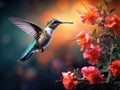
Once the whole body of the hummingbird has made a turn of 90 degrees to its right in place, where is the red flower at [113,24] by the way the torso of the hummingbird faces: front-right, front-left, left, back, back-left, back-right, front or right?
front-left

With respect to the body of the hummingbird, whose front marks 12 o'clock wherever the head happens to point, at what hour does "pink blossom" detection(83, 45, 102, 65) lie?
The pink blossom is roughly at 12 o'clock from the hummingbird.

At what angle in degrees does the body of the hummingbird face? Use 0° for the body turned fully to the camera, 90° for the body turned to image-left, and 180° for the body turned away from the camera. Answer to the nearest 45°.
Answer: approximately 270°

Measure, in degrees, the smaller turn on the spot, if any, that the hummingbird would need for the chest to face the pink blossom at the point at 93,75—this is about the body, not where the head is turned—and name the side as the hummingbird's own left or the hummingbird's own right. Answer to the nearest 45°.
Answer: approximately 45° to the hummingbird's own right
